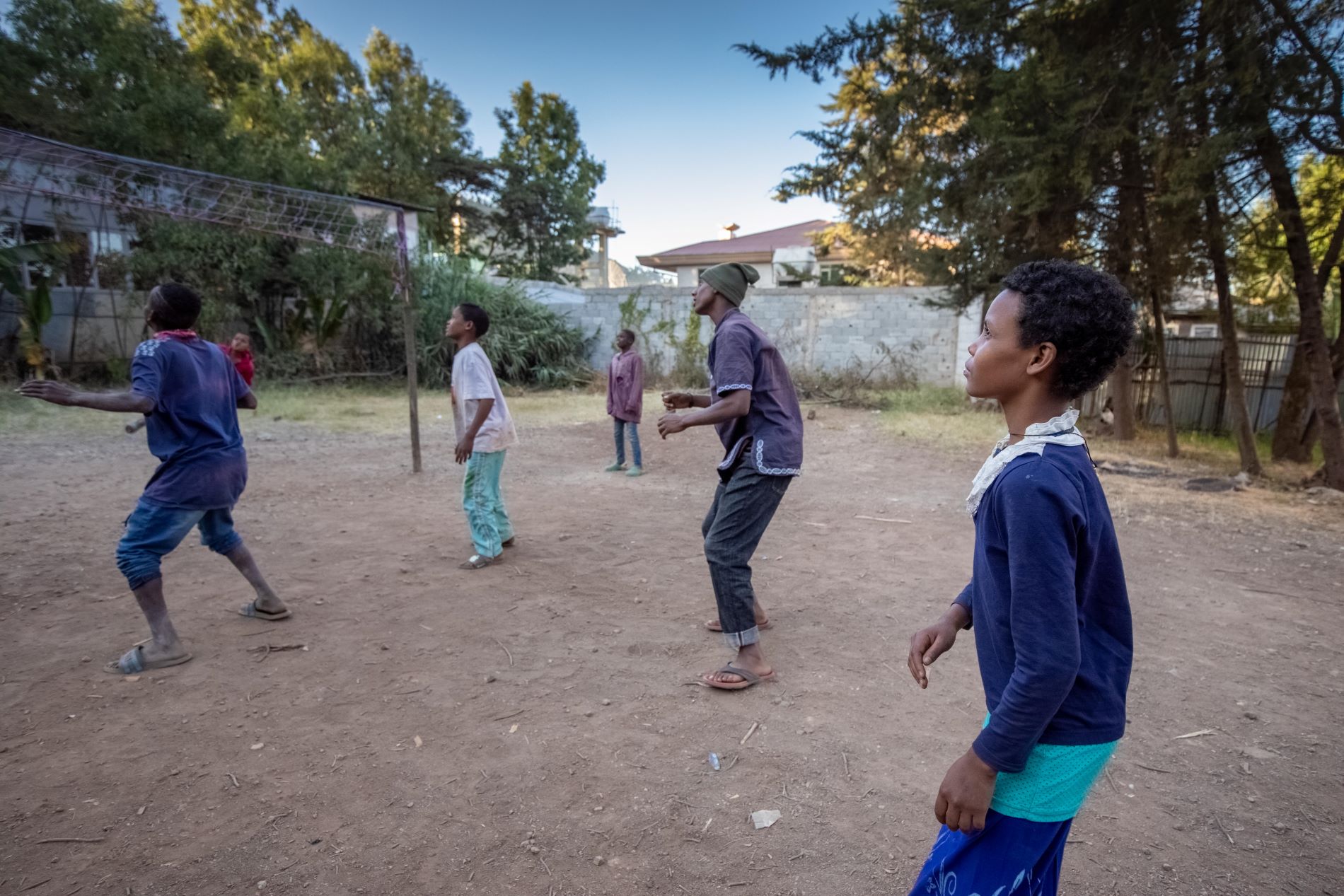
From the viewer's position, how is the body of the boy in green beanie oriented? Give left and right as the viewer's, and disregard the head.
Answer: facing to the left of the viewer

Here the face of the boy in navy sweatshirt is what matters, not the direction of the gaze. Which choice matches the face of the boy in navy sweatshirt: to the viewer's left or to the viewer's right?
to the viewer's left

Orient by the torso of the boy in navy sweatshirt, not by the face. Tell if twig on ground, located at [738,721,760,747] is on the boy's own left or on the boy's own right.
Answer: on the boy's own right

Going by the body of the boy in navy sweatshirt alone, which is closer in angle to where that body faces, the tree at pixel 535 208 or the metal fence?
the tree

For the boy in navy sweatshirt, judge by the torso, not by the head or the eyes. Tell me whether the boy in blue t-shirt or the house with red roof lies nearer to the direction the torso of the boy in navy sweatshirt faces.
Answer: the boy in blue t-shirt

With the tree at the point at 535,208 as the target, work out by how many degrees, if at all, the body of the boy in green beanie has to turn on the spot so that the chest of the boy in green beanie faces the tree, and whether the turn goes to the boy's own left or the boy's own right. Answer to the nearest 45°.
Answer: approximately 90° to the boy's own right

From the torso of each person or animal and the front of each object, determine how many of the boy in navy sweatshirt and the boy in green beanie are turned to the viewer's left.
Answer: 2

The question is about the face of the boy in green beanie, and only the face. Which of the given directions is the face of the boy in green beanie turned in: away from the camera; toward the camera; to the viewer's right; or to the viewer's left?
to the viewer's left

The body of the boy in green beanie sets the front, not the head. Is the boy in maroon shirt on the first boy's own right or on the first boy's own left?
on the first boy's own right

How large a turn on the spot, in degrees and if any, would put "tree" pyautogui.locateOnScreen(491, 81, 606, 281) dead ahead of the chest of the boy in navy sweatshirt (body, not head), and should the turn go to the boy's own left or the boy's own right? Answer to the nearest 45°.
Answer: approximately 45° to the boy's own right

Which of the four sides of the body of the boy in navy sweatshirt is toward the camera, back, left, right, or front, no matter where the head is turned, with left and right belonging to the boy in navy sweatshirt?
left
